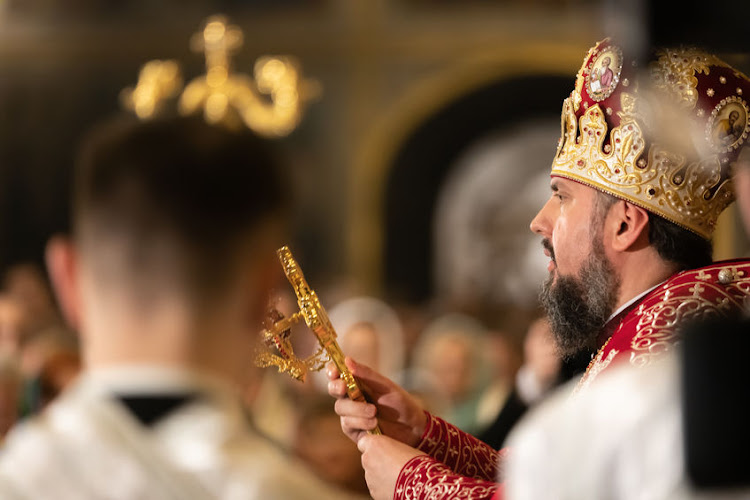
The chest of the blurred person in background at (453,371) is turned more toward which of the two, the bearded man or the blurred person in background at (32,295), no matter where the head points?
the bearded man

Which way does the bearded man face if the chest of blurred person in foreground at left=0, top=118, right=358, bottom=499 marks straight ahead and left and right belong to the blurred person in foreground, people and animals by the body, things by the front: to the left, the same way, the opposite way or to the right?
to the left

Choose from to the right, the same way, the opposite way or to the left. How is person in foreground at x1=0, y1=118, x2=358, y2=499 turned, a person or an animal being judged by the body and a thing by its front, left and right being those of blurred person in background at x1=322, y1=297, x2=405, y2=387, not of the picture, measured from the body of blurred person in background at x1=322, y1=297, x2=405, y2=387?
the opposite way

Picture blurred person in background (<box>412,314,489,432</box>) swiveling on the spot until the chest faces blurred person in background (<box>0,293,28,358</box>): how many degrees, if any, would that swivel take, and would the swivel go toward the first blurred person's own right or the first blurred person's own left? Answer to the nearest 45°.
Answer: approximately 90° to the first blurred person's own right

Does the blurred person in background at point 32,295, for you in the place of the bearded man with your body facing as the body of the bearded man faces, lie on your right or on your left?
on your right

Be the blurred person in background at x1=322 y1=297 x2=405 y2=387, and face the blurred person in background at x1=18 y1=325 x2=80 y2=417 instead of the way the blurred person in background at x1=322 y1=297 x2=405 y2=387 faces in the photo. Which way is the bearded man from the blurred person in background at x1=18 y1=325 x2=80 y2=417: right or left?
left

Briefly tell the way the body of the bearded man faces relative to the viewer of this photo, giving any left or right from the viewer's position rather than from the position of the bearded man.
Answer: facing to the left of the viewer

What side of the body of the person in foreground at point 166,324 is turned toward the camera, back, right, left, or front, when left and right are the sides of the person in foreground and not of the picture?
back

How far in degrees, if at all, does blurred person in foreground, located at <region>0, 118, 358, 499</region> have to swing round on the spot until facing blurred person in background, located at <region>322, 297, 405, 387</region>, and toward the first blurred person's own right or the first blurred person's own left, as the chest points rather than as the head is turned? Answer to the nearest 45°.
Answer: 0° — they already face them

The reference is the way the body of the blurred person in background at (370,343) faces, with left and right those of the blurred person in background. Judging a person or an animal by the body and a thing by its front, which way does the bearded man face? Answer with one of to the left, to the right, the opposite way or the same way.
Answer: to the right

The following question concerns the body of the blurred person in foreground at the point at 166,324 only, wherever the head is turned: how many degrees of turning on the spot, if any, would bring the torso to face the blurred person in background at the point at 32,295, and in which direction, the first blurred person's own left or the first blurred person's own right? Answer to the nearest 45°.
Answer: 0° — they already face them

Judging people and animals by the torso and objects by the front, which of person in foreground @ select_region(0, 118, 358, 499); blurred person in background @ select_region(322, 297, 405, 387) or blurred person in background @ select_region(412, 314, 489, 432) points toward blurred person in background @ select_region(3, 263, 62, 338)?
person in foreground @ select_region(0, 118, 358, 499)

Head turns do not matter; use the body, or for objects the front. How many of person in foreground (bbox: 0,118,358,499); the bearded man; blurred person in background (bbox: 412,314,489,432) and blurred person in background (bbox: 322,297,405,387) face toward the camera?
2

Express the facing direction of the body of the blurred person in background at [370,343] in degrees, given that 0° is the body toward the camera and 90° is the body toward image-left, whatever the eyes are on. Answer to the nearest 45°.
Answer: approximately 0°
